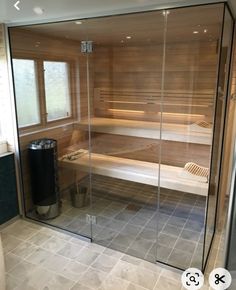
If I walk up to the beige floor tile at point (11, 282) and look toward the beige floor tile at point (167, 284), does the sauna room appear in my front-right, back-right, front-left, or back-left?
front-left

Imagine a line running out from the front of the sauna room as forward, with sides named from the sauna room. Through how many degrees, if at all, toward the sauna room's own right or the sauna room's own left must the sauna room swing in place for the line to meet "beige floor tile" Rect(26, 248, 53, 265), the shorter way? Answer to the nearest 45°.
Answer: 0° — it already faces it

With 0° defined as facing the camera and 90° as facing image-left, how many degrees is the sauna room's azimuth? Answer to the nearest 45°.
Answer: approximately 45°

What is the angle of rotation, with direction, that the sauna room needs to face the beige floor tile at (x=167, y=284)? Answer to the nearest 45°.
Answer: approximately 45° to its left

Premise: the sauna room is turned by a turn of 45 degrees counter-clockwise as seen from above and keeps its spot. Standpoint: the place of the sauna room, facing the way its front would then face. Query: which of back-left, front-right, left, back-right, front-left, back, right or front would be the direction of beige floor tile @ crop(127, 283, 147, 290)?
front
